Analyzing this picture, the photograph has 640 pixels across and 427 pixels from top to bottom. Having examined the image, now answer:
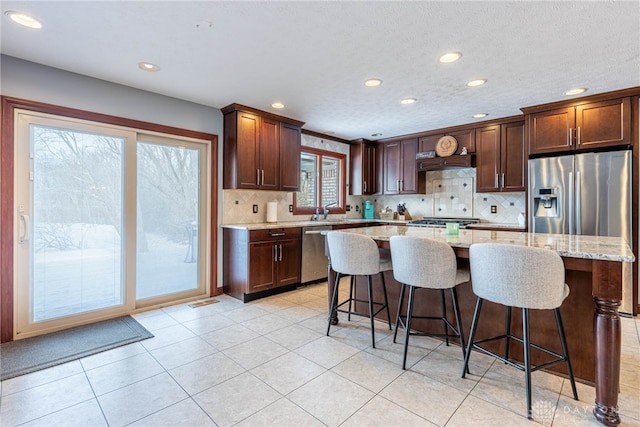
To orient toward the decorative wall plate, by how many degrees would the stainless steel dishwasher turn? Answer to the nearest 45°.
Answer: approximately 45° to its left

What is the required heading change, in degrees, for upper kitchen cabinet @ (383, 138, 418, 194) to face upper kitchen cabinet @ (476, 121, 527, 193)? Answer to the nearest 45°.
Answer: approximately 90° to its left

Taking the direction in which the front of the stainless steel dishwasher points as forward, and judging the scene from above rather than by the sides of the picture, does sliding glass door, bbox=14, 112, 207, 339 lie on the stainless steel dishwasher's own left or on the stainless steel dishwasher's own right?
on the stainless steel dishwasher's own right

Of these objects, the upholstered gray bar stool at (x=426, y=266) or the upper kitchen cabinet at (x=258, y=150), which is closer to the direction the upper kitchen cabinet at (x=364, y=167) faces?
the upholstered gray bar stool

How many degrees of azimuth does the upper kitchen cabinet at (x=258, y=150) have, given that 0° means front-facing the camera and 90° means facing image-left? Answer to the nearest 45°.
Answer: approximately 315°

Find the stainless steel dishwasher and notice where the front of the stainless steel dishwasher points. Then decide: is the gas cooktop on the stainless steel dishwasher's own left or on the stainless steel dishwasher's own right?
on the stainless steel dishwasher's own left

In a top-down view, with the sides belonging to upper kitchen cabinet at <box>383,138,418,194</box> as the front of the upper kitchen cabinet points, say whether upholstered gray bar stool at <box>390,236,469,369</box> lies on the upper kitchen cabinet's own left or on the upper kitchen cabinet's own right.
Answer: on the upper kitchen cabinet's own left
